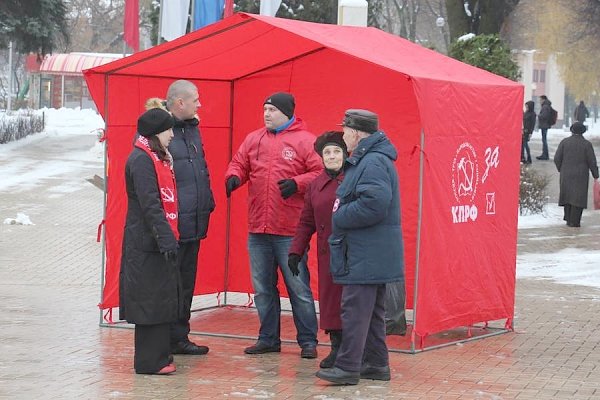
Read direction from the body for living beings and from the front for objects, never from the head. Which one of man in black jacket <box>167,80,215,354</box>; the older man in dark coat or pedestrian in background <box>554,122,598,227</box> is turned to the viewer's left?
the older man in dark coat

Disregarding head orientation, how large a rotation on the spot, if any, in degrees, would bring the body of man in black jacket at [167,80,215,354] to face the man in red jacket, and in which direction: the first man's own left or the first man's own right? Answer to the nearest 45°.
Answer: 0° — they already face them

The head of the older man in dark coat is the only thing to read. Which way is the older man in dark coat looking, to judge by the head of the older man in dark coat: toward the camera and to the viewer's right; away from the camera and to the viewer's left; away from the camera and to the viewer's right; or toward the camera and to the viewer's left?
away from the camera and to the viewer's left

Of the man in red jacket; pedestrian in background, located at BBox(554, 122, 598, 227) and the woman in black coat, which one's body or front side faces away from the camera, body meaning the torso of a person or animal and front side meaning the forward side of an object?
the pedestrian in background

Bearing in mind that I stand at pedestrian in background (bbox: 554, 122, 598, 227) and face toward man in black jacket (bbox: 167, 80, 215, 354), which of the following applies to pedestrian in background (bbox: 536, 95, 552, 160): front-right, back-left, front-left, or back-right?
back-right

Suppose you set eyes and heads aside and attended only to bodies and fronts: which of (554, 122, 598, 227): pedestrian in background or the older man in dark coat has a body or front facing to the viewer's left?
the older man in dark coat

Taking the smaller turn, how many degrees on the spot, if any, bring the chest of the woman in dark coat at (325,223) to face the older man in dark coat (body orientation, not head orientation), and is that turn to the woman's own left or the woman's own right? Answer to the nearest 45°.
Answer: approximately 90° to the woman's own left

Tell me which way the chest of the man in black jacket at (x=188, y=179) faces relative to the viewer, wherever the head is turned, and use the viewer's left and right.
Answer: facing to the right of the viewer

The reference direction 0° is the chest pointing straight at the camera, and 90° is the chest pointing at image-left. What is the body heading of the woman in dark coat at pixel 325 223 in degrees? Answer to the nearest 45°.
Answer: approximately 45°

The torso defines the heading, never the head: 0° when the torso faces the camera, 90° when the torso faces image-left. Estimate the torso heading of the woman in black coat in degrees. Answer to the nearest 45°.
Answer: approximately 270°

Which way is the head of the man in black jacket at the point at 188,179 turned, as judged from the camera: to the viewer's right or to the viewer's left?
to the viewer's right

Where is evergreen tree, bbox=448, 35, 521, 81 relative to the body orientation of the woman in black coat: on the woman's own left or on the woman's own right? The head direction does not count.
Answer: on the woman's own left

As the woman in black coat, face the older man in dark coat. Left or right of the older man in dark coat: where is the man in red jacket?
left

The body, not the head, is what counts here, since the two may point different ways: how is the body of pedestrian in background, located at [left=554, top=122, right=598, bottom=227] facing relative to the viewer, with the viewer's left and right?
facing away from the viewer

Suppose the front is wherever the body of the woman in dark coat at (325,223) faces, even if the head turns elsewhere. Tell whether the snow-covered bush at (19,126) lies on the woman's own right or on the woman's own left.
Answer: on the woman's own right

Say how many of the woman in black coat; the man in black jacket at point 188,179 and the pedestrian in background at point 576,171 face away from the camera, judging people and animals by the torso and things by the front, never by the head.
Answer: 1

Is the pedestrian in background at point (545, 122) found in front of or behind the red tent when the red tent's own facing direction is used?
behind
